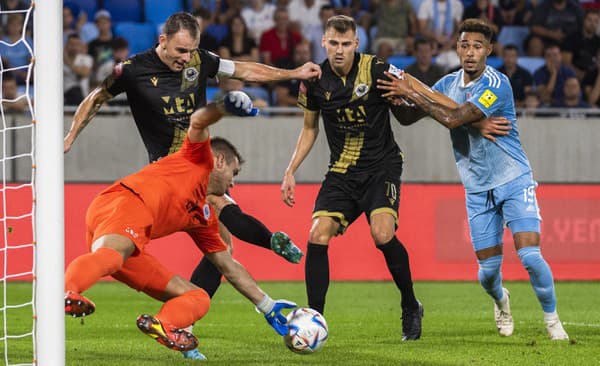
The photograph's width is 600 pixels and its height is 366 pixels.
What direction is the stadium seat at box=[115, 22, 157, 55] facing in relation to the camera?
toward the camera

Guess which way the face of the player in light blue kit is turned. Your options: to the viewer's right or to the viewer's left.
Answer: to the viewer's left

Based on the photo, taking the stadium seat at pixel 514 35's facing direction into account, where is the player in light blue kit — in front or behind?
in front

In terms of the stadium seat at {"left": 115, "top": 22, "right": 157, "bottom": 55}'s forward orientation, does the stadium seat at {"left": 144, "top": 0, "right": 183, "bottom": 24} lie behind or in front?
behind

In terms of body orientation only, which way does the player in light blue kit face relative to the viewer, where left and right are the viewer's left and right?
facing the viewer and to the left of the viewer

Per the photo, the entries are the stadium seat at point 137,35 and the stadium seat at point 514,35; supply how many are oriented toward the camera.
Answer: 2

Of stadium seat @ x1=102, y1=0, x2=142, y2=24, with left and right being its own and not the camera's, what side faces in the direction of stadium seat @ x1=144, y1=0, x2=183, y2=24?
left

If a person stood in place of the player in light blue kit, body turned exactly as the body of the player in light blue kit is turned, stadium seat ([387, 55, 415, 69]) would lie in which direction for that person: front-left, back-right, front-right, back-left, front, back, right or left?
back-right

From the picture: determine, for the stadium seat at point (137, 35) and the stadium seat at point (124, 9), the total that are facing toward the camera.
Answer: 2

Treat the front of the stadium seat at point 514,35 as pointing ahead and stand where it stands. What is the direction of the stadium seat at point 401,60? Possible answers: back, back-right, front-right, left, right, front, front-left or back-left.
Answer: front-right
